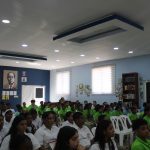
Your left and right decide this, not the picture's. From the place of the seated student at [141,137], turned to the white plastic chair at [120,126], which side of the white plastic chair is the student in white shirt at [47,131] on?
left

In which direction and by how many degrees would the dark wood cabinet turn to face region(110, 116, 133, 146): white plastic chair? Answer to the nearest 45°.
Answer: approximately 45° to its left

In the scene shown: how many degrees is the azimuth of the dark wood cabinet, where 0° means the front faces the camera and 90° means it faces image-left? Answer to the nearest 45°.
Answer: approximately 45°
